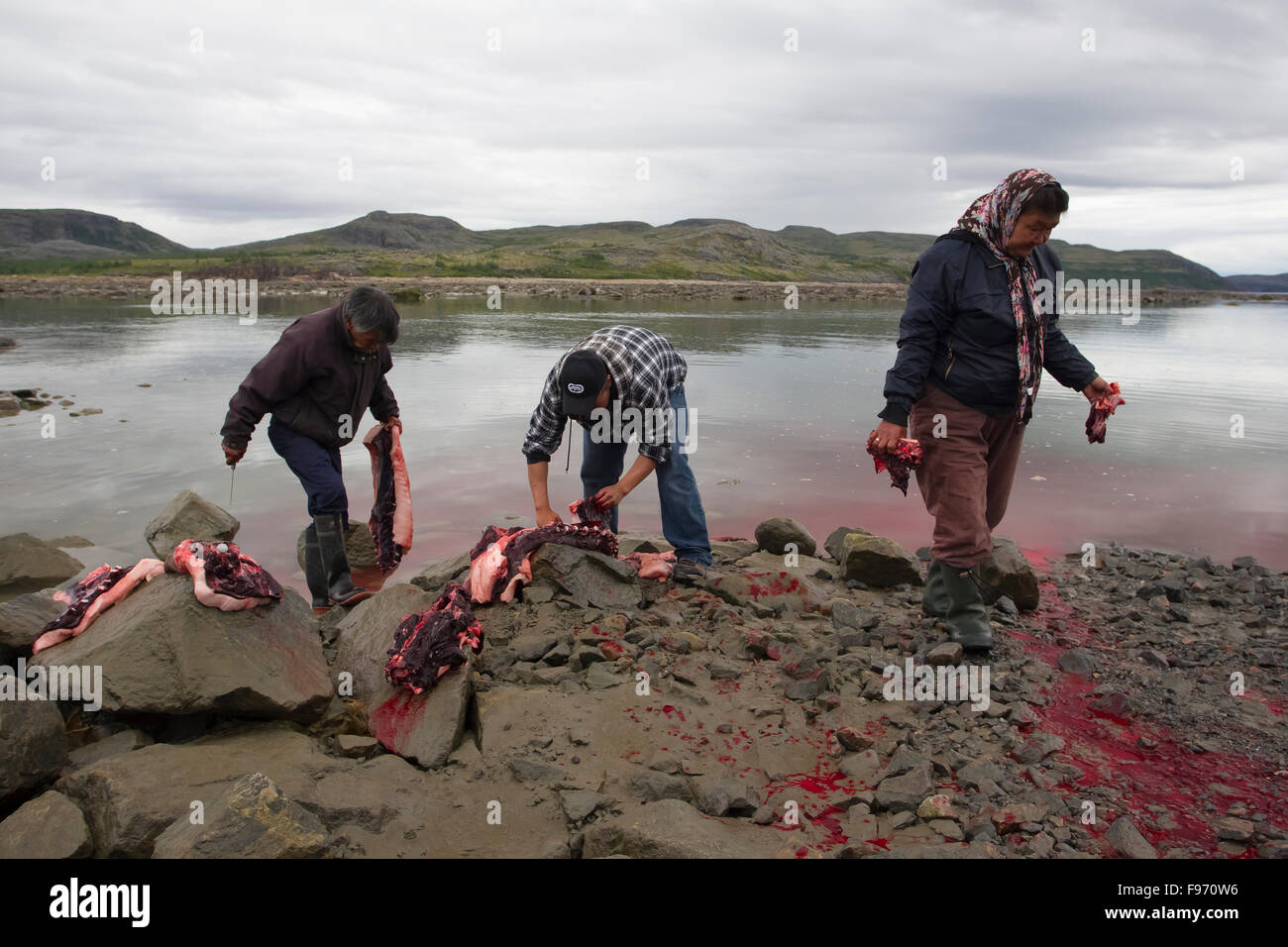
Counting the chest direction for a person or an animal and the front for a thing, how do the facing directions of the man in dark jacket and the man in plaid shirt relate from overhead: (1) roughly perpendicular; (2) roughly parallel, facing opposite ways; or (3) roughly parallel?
roughly perpendicular

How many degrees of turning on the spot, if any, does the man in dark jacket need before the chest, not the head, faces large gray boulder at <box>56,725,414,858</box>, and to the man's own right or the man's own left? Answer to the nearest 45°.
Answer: approximately 45° to the man's own right

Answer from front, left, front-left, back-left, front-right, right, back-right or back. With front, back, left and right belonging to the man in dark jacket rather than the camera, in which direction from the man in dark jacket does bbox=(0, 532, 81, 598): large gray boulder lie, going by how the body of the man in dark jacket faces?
back

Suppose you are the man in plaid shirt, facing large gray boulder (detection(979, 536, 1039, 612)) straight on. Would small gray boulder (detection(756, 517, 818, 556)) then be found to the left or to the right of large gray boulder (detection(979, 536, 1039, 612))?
left

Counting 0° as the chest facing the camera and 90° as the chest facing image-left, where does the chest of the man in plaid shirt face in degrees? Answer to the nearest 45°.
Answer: approximately 45°

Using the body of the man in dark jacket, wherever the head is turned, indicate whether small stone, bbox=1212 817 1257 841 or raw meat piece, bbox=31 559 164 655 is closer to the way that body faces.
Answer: the small stone
